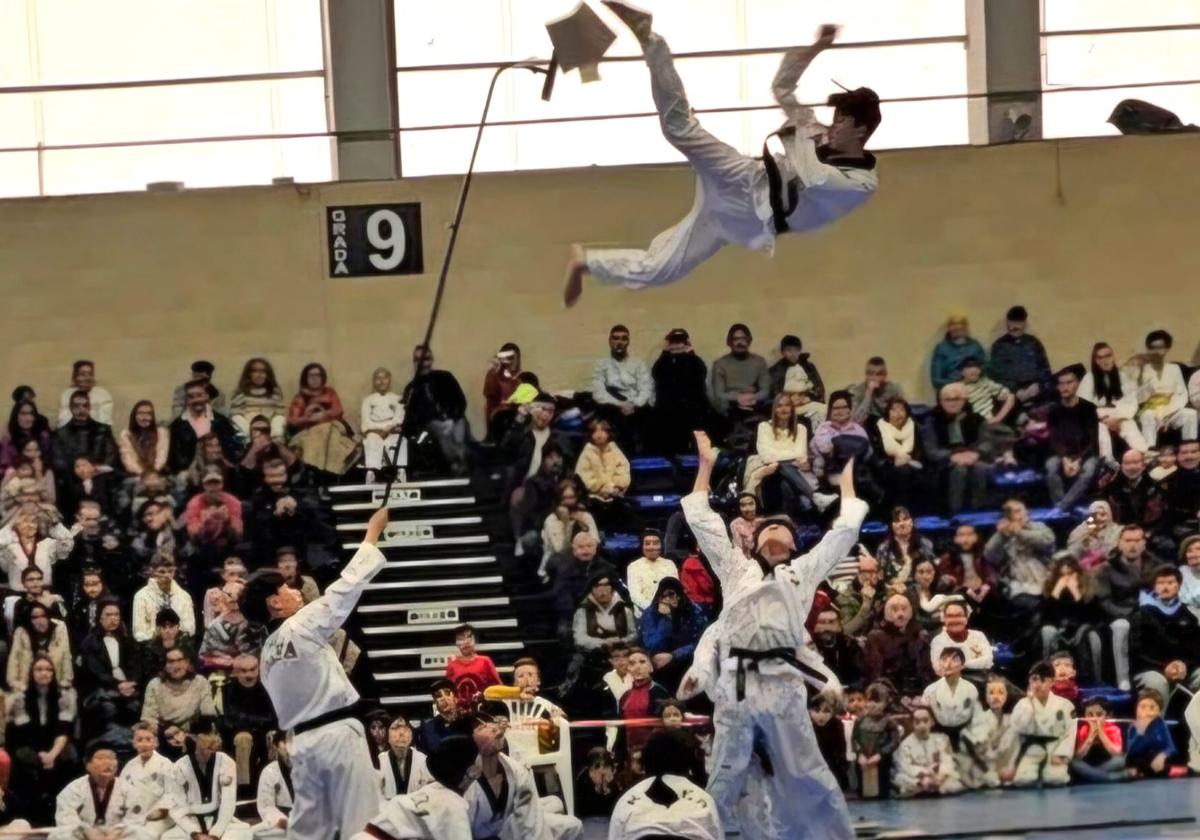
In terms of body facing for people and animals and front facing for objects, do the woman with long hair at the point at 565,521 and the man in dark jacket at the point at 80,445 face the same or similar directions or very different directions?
same or similar directions

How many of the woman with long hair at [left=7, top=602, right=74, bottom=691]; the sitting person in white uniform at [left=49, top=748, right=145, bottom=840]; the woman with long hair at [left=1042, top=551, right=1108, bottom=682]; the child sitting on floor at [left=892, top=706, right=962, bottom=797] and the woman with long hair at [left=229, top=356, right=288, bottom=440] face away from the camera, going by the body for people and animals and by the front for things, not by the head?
0

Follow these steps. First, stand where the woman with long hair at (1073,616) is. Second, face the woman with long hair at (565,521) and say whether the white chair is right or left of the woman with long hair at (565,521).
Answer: left

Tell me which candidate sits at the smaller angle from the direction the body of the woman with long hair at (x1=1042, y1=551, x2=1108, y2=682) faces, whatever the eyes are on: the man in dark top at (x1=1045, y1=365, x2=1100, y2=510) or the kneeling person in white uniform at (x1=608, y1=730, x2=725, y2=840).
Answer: the kneeling person in white uniform

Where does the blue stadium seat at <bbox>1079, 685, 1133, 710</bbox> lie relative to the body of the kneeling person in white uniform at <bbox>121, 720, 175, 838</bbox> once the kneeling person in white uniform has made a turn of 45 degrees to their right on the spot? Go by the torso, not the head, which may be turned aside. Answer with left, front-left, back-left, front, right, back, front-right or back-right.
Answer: back-left

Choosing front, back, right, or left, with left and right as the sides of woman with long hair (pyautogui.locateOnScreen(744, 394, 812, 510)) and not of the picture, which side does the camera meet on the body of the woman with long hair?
front

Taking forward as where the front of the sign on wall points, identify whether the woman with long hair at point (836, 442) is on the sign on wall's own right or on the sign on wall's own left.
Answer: on the sign on wall's own left

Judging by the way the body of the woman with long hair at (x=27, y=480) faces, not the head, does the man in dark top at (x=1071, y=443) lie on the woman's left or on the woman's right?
on the woman's left

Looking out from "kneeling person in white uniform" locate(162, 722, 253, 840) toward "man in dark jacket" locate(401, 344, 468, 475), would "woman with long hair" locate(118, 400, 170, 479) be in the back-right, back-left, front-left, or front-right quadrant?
front-left

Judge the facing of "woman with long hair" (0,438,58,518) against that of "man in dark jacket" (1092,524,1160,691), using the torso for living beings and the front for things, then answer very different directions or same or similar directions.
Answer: same or similar directions

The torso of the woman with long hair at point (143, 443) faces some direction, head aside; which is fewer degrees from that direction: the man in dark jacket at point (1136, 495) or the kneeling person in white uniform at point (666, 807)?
the kneeling person in white uniform

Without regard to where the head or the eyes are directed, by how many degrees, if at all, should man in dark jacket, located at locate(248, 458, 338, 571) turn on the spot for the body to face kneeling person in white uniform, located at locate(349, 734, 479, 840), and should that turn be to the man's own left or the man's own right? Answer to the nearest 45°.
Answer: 0° — they already face them

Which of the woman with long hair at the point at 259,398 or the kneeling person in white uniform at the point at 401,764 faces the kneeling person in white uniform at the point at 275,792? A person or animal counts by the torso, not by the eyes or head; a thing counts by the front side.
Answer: the woman with long hair

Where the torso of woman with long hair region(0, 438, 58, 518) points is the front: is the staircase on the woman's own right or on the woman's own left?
on the woman's own left
